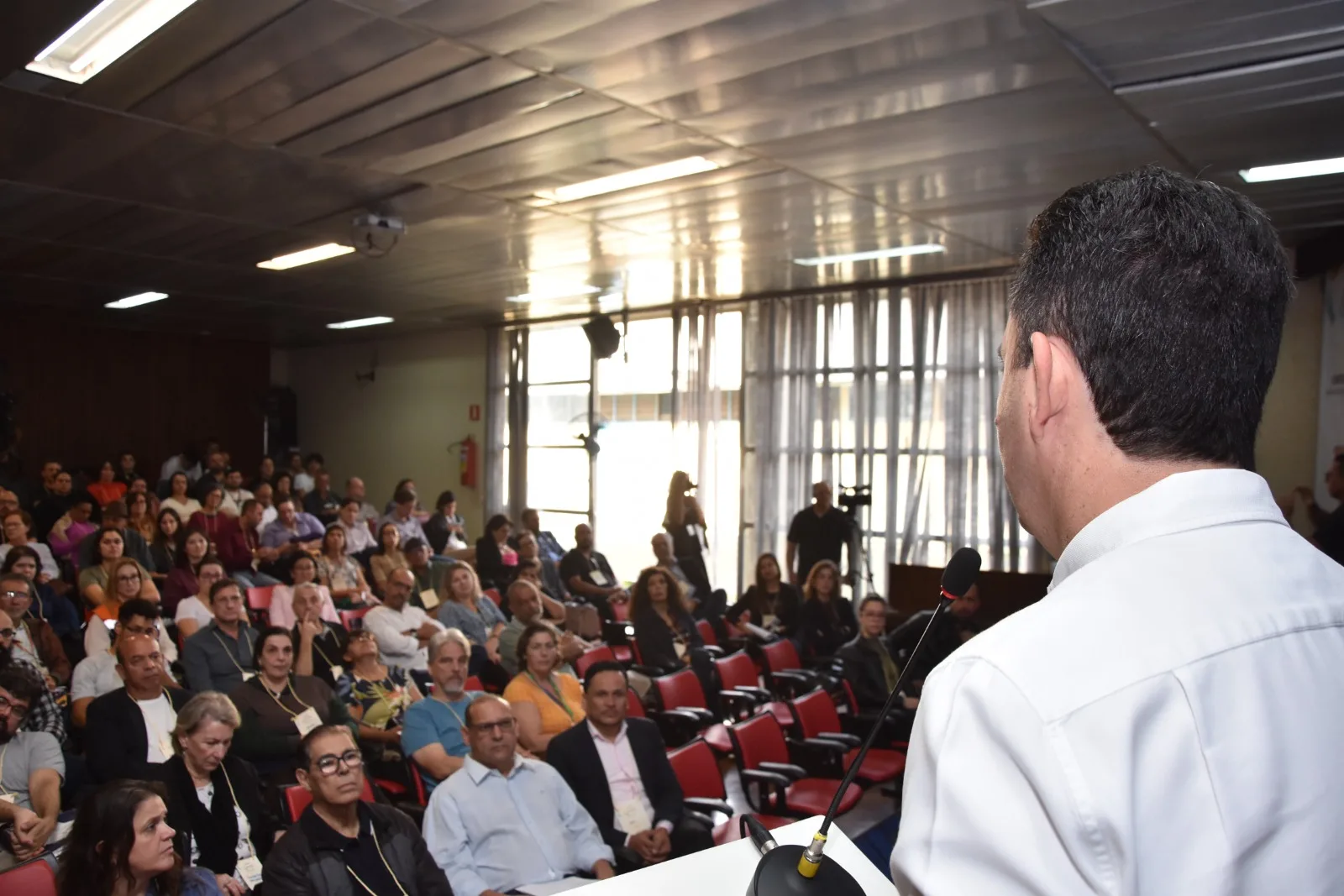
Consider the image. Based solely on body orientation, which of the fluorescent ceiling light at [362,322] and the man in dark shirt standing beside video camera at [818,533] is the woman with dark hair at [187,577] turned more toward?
the man in dark shirt standing beside video camera

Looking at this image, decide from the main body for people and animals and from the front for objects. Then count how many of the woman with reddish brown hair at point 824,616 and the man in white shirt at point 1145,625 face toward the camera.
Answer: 1

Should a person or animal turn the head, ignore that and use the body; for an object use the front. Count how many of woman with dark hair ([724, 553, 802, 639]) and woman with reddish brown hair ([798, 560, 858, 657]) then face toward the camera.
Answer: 2

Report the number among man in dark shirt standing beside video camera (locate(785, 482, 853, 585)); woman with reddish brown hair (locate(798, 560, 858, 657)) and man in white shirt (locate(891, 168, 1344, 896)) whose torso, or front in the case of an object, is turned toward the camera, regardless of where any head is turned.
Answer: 2

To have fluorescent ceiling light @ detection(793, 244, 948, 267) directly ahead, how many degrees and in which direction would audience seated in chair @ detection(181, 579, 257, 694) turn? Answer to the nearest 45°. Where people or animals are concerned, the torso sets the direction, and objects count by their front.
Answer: approximately 45° to their left

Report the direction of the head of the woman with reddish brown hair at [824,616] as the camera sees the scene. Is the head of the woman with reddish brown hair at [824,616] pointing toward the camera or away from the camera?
toward the camera

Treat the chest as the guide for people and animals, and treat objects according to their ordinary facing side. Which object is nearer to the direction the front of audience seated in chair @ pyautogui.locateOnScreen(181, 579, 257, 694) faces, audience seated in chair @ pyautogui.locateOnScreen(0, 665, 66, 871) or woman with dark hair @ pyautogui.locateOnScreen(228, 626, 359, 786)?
the woman with dark hair

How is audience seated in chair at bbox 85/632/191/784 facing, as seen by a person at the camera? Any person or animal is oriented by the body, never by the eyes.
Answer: facing the viewer and to the right of the viewer

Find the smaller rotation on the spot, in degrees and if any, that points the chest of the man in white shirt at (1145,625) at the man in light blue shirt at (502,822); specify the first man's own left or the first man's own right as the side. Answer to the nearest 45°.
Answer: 0° — they already face them

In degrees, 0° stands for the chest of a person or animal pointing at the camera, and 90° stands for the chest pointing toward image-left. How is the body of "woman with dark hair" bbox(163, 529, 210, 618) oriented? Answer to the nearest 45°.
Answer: approximately 315°

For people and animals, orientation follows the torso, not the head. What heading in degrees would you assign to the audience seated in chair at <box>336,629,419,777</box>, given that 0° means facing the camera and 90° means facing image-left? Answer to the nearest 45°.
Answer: approximately 315°

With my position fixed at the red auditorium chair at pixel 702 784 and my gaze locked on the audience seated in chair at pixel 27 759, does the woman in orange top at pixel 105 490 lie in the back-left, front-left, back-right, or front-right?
front-right

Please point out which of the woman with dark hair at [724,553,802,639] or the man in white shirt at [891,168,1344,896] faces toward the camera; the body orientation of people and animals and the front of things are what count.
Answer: the woman with dark hair

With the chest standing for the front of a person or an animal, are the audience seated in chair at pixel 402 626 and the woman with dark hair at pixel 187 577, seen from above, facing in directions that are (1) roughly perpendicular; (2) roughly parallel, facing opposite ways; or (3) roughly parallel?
roughly parallel

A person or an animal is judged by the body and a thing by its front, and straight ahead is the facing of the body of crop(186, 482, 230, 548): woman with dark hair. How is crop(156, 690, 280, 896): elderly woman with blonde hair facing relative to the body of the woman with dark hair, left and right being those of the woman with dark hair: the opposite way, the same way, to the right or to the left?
the same way

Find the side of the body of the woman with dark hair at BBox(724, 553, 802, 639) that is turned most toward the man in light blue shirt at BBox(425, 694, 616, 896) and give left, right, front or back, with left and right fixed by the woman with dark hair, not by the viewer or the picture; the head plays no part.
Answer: front

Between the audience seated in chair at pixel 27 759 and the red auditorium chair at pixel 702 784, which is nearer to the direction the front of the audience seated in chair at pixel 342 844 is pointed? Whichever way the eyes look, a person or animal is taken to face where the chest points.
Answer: the red auditorium chair

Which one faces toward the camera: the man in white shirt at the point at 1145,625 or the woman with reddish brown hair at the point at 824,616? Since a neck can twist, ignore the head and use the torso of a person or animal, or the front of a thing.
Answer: the woman with reddish brown hair

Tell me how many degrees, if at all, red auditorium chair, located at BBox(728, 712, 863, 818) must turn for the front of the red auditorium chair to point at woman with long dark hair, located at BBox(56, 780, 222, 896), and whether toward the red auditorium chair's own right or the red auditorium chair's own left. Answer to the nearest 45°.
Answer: approximately 90° to the red auditorium chair's own right
